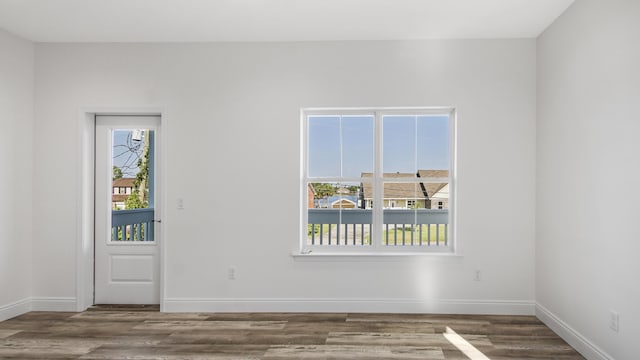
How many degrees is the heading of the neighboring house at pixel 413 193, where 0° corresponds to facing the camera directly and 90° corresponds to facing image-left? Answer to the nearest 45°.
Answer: approximately 0°

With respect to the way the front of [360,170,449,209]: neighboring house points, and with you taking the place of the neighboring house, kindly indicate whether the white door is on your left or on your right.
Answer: on your right
